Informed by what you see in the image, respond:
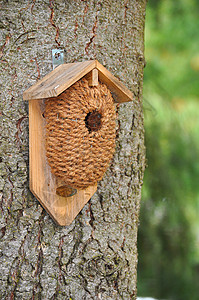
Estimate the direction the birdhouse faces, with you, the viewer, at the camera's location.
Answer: facing the viewer and to the right of the viewer
